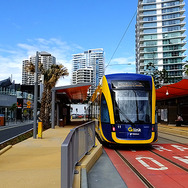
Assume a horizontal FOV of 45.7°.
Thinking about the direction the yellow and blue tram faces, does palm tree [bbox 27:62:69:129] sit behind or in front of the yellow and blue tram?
behind

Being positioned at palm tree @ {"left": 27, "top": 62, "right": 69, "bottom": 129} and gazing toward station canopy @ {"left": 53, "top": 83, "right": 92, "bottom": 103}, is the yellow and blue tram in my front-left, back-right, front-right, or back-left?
front-right

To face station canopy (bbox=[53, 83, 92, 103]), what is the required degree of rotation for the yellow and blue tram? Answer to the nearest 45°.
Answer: approximately 135° to its right

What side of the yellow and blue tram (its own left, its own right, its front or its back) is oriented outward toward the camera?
front

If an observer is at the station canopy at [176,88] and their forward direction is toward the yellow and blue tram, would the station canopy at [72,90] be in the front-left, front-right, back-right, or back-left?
front-right

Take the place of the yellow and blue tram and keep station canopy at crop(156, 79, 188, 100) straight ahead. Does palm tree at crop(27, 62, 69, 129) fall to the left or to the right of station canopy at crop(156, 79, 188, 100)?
left

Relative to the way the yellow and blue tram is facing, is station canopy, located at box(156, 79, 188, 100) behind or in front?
behind
